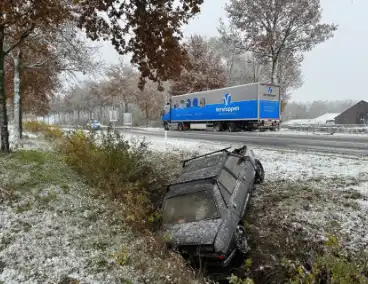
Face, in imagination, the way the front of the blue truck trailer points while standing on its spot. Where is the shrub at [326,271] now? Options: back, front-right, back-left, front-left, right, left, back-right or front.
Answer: back-left

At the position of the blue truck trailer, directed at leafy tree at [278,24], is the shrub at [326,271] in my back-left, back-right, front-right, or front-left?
back-right

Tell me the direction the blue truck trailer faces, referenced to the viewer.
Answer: facing away from the viewer and to the left of the viewer

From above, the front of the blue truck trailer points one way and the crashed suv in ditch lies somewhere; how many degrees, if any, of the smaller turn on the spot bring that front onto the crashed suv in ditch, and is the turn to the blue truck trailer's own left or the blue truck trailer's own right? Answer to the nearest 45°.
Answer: approximately 135° to the blue truck trailer's own left

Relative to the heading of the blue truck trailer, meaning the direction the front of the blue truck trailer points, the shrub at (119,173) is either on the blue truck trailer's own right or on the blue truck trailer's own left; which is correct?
on the blue truck trailer's own left

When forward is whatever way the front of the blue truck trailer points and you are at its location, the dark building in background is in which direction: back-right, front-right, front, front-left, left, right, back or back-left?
right
